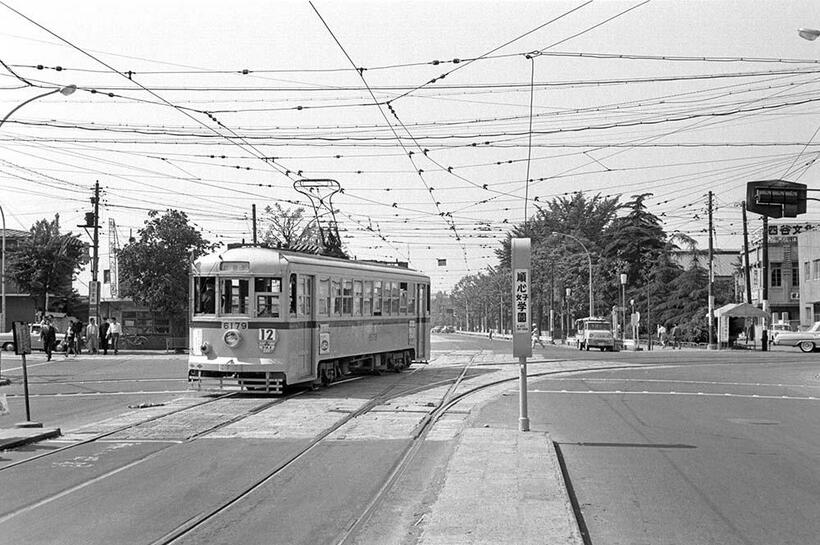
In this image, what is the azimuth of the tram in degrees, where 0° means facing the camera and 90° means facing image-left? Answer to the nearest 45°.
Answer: approximately 45°

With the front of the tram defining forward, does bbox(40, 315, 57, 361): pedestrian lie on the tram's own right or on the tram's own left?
on the tram's own right

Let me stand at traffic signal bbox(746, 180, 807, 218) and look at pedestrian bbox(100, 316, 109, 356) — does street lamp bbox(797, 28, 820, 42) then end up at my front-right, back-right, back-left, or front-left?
back-left

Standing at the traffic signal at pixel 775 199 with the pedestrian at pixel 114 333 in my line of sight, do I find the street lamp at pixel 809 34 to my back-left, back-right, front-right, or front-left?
back-left

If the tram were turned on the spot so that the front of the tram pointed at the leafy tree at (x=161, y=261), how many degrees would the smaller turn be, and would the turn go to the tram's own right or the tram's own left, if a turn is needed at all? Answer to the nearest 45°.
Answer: approximately 135° to the tram's own right

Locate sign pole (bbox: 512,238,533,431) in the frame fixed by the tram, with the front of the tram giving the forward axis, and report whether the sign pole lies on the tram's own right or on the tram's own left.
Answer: on the tram's own left

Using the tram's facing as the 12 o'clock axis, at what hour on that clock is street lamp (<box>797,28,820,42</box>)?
The street lamp is roughly at 8 o'clock from the tram.
